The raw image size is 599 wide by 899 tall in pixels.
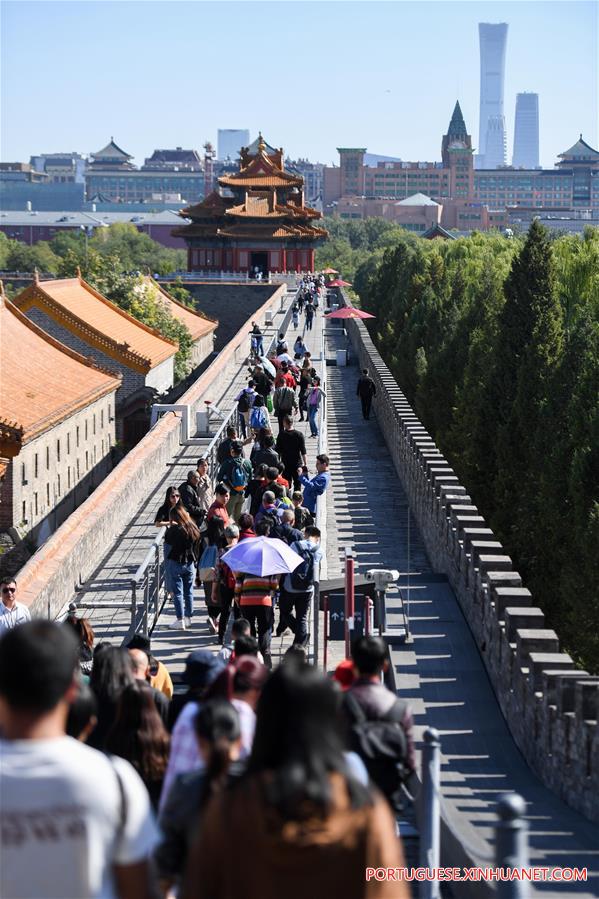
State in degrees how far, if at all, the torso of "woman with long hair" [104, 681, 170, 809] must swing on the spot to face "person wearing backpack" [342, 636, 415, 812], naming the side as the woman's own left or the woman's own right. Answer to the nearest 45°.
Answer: approximately 90° to the woman's own right

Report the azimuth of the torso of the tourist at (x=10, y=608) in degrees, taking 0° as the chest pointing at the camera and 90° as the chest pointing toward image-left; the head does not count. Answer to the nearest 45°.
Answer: approximately 0°

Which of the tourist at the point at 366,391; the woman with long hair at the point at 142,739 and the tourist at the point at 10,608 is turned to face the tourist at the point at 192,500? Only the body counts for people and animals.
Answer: the woman with long hair

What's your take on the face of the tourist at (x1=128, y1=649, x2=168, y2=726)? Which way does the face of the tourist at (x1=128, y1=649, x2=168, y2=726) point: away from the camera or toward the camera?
away from the camera

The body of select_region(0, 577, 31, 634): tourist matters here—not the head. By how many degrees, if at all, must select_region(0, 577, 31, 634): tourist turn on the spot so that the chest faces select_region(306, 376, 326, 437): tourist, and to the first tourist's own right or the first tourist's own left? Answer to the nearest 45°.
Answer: approximately 180°

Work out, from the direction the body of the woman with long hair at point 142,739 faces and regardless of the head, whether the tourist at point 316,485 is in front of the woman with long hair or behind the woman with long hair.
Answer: in front

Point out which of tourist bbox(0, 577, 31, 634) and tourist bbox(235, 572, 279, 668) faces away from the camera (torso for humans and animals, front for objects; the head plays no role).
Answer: tourist bbox(235, 572, 279, 668)

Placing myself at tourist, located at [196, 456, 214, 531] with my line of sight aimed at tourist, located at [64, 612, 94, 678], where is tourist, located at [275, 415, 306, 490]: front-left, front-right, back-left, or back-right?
back-left

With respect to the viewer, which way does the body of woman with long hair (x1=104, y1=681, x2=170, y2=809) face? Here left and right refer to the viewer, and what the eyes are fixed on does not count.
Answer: facing away from the viewer

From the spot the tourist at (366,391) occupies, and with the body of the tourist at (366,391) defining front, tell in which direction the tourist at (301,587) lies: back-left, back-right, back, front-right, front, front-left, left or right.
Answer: back

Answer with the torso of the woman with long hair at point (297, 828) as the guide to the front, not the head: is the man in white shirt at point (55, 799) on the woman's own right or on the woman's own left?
on the woman's own left

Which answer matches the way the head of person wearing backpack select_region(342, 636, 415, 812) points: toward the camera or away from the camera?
away from the camera

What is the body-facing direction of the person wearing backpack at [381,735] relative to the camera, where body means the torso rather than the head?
away from the camera

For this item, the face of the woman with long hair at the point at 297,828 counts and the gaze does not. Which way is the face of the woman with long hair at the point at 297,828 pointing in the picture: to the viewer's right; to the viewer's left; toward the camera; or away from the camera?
away from the camera
